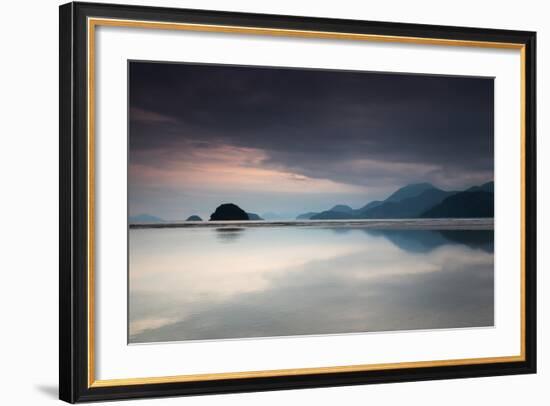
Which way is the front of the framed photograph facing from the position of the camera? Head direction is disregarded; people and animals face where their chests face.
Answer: facing the viewer and to the right of the viewer
